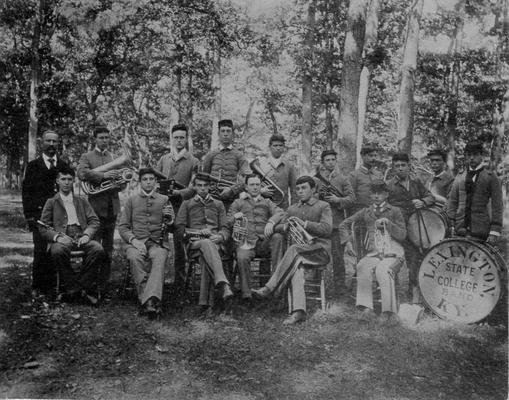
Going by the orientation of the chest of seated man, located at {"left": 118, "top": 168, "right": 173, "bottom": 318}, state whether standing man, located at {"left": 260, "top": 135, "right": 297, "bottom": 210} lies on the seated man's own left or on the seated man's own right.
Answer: on the seated man's own left

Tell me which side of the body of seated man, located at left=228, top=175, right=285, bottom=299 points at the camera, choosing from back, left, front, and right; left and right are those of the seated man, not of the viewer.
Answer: front

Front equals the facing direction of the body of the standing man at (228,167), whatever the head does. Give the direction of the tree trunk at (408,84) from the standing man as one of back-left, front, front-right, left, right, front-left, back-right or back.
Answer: back-left

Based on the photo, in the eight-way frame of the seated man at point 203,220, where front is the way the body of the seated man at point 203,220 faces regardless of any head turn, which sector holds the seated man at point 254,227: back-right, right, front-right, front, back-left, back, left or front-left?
left

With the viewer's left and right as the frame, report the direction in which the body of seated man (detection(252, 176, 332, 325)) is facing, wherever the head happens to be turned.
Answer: facing the viewer and to the left of the viewer

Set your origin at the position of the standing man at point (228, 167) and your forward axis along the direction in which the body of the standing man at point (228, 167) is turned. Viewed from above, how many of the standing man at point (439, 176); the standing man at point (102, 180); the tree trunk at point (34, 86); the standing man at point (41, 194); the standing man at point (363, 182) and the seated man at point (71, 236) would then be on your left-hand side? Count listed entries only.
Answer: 2

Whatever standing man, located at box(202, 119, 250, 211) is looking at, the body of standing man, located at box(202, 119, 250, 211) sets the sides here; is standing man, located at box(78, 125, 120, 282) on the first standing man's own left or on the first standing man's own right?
on the first standing man's own right

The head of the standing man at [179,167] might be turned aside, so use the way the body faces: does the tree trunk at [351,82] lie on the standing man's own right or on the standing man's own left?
on the standing man's own left

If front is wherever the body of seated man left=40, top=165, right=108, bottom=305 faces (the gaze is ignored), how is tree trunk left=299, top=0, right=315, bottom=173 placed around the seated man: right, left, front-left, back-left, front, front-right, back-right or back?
back-left

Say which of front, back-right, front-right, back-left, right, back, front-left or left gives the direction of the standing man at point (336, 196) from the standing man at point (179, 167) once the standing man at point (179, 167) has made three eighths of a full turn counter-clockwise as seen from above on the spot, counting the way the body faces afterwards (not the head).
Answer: front-right

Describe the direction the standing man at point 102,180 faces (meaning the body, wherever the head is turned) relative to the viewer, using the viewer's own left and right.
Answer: facing the viewer and to the right of the viewer

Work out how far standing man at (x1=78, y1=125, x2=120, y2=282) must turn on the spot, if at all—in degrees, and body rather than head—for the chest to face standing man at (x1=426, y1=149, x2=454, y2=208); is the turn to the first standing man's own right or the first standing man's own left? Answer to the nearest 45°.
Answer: approximately 45° to the first standing man's own left

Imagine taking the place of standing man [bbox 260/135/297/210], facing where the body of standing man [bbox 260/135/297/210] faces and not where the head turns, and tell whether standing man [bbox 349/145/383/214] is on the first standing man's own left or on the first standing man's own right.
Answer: on the first standing man's own left
